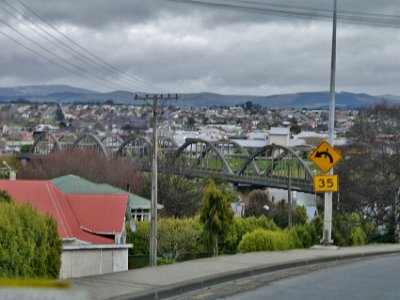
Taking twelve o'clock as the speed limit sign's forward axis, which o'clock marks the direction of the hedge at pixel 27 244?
The hedge is roughly at 1 o'clock from the speed limit sign.

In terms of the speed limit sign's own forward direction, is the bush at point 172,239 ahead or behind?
behind

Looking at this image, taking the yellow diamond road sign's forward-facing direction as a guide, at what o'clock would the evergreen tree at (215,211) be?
The evergreen tree is roughly at 3 o'clock from the yellow diamond road sign.

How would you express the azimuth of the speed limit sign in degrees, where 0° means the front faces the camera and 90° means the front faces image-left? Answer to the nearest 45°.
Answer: approximately 0°

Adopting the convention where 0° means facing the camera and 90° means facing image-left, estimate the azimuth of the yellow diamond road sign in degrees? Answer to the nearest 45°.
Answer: approximately 0°

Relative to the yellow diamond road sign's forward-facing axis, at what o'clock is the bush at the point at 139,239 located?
The bush is roughly at 5 o'clock from the yellow diamond road sign.

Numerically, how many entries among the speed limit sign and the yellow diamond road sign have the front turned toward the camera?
2
